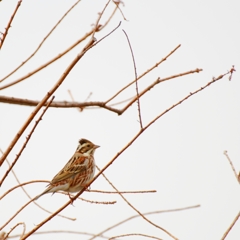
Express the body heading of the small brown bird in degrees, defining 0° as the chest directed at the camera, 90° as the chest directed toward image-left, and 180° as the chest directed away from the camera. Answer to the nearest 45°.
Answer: approximately 270°
